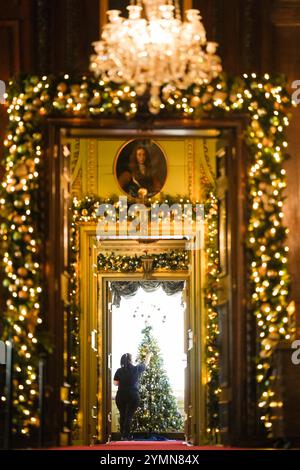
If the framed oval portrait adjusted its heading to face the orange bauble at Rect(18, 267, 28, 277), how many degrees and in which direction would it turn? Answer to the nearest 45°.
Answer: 0° — it already faces it

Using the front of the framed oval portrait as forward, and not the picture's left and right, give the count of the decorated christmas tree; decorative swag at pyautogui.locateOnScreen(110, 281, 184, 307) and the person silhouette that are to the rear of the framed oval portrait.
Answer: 3

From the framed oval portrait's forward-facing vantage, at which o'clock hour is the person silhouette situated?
The person silhouette is roughly at 6 o'clock from the framed oval portrait.

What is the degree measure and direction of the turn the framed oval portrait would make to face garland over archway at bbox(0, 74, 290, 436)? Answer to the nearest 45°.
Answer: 0° — it already faces it

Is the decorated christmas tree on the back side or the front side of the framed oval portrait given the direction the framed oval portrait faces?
on the back side

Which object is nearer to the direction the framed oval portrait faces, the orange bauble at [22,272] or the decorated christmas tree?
the orange bauble

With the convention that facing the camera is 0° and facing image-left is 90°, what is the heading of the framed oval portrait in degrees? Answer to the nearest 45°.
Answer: approximately 0°

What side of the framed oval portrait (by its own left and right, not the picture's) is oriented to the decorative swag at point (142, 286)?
back
